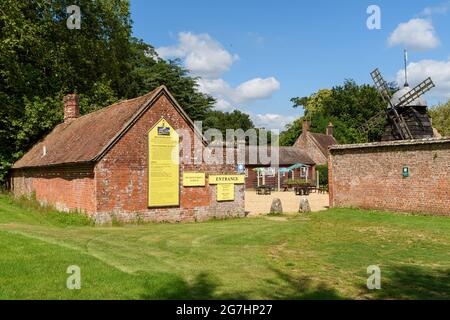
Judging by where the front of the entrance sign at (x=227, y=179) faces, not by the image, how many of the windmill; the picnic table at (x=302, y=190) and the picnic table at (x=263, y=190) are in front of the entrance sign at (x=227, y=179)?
0

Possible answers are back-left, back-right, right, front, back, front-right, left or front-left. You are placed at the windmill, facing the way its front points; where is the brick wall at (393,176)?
front-left

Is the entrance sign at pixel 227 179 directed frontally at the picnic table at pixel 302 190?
no

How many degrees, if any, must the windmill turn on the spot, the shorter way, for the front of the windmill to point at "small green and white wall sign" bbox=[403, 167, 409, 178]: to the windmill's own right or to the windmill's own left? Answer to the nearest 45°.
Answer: approximately 45° to the windmill's own left

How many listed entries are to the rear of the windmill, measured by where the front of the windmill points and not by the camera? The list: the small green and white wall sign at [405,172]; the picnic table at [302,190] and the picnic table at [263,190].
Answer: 0

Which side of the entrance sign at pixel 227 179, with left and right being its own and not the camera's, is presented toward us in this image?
front

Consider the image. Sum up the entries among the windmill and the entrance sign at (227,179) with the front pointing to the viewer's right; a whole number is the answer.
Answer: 0

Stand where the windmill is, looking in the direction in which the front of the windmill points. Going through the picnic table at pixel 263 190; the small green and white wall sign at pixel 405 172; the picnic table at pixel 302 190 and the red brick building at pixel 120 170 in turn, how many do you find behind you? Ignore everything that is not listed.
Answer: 0

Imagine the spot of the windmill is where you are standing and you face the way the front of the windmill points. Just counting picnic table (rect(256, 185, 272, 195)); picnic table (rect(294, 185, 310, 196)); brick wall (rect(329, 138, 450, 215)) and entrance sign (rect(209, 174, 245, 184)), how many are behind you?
0

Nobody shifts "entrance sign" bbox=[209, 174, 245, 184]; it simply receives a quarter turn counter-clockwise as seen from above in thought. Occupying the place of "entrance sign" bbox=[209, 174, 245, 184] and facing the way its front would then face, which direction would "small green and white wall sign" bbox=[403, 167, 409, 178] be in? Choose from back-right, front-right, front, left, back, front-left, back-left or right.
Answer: front

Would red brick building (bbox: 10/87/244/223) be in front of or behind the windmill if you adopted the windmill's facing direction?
in front

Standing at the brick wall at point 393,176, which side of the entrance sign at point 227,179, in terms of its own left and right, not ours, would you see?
left

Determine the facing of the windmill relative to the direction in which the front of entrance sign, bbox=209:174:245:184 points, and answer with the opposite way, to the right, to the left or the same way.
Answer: to the right
